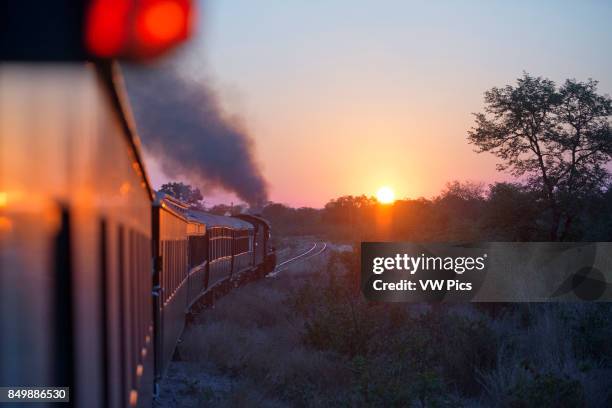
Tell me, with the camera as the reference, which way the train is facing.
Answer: facing away from the viewer and to the right of the viewer

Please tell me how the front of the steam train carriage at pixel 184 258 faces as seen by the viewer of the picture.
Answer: facing away from the viewer and to the right of the viewer
